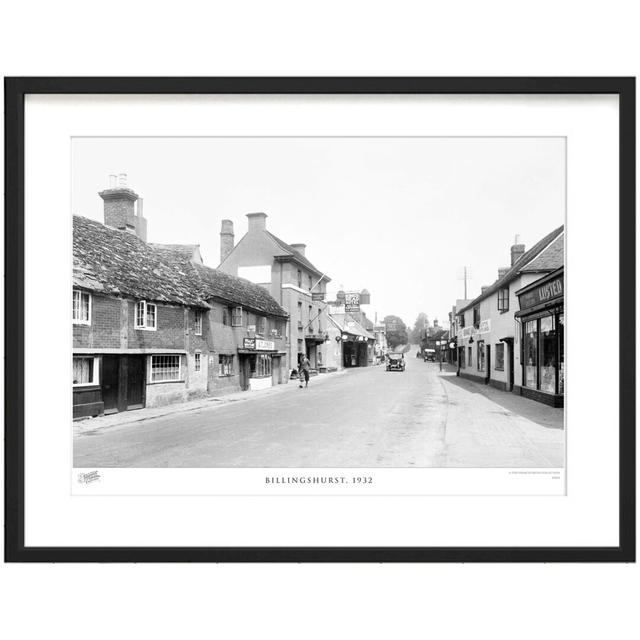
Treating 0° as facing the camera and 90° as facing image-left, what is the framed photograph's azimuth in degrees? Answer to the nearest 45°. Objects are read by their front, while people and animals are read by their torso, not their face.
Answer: approximately 0°
